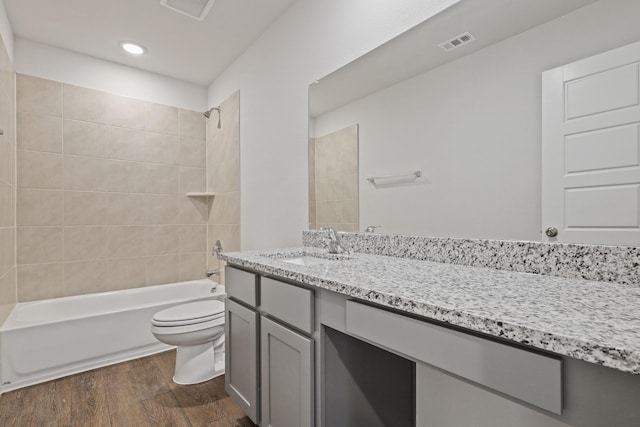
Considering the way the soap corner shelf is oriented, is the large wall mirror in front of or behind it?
in front

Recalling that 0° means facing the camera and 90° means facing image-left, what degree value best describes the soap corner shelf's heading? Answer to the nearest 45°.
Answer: approximately 0°

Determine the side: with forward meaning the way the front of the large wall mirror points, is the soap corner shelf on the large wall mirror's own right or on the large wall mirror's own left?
on the large wall mirror's own right

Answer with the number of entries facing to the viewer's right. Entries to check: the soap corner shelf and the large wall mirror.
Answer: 0

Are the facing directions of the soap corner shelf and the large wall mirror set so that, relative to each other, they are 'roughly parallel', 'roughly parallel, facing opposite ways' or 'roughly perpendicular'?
roughly perpendicular

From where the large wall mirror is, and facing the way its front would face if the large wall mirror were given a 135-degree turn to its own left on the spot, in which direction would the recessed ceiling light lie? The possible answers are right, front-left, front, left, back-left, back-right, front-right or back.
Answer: back

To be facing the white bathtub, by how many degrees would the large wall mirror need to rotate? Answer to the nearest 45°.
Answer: approximately 45° to its right

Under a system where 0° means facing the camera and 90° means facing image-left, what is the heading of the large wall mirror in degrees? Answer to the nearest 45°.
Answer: approximately 45°
